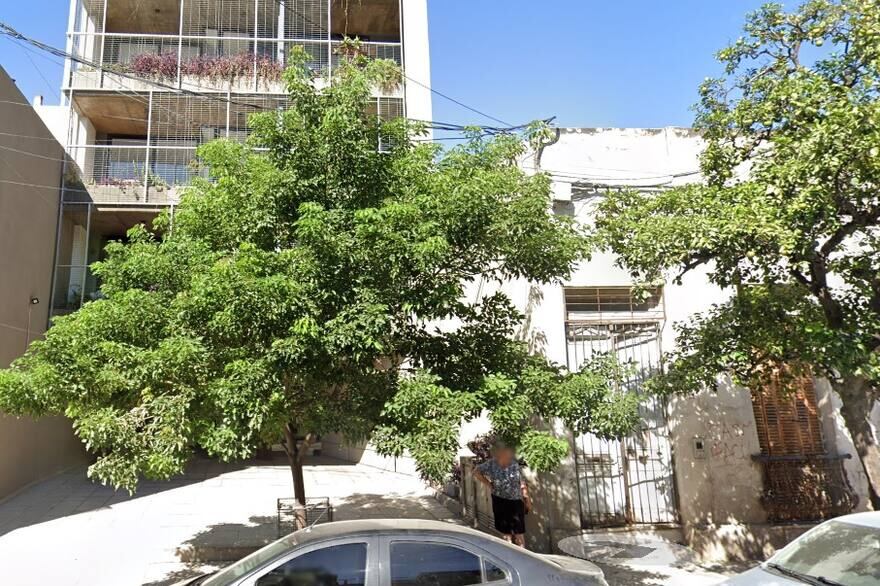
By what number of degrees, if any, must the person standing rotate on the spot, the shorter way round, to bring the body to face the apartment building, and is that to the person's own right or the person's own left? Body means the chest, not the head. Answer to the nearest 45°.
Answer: approximately 135° to the person's own right

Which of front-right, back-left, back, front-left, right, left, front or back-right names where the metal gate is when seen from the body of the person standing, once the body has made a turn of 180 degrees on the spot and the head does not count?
front-right

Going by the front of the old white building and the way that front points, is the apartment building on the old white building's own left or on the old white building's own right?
on the old white building's own right

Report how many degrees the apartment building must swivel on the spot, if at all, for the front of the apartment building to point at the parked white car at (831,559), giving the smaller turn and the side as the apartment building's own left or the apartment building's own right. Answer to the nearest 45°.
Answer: approximately 45° to the apartment building's own left

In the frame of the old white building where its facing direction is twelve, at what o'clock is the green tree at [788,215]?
The green tree is roughly at 11 o'clock from the old white building.

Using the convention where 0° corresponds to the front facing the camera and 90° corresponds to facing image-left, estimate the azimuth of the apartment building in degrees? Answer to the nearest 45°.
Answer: approximately 0°

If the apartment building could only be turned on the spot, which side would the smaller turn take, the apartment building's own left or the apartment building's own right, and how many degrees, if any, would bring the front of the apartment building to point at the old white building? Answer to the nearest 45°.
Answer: approximately 45° to the apartment building's own left

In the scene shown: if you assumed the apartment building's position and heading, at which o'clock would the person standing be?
The person standing is roughly at 11 o'clock from the apartment building.

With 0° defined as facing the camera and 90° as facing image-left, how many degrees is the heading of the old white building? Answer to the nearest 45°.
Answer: approximately 0°
